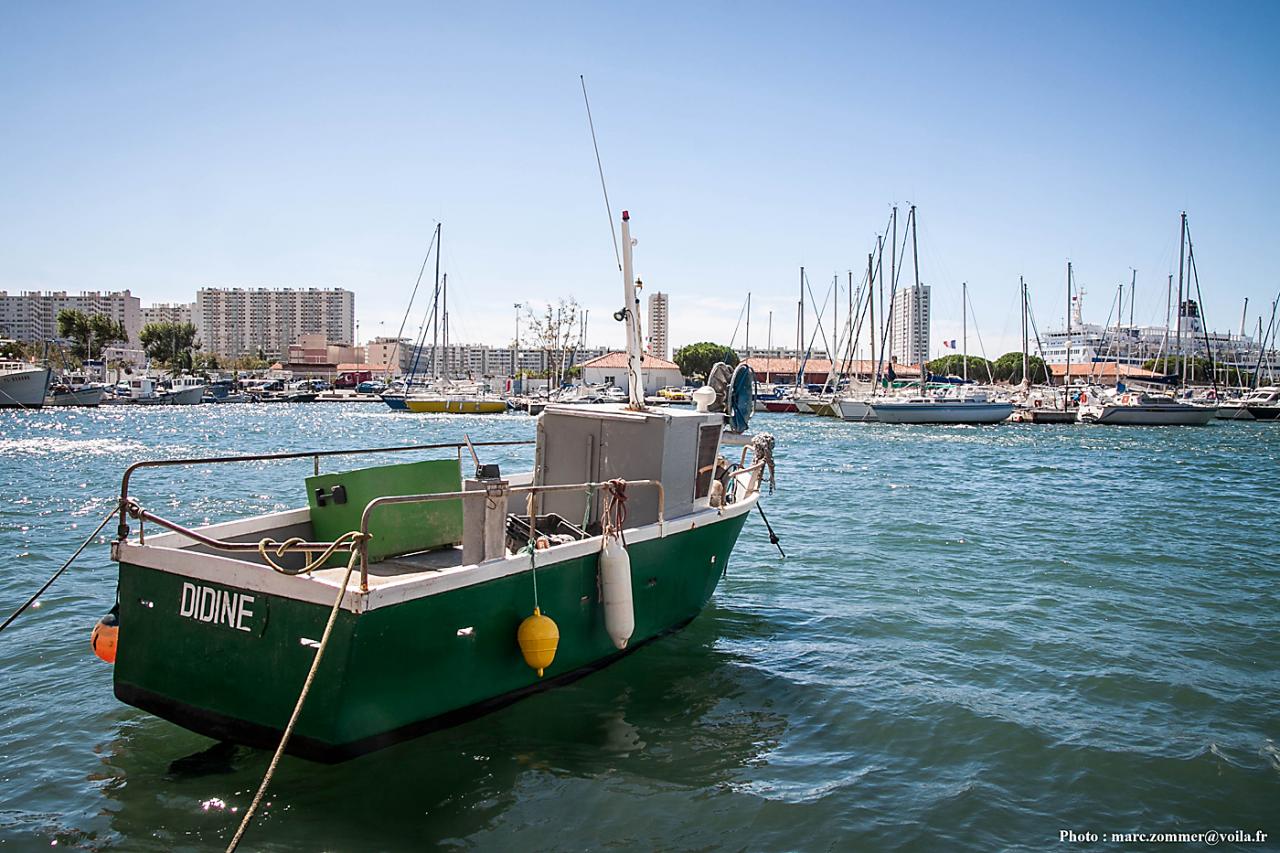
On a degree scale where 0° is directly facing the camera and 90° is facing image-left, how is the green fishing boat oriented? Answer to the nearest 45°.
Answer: approximately 225°
